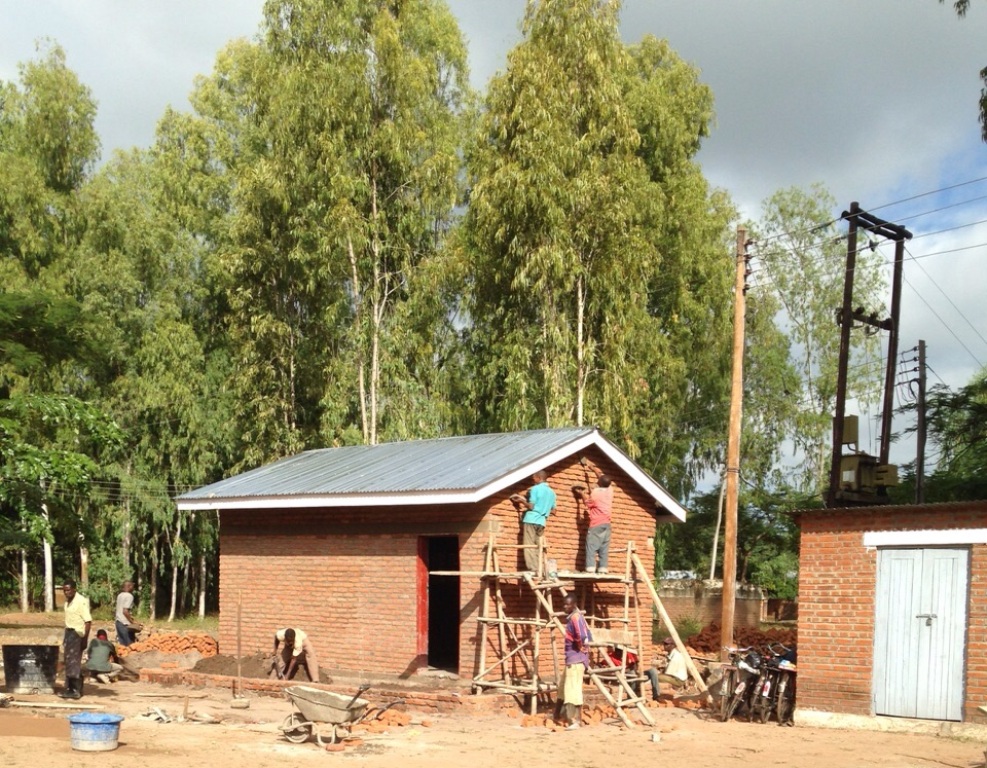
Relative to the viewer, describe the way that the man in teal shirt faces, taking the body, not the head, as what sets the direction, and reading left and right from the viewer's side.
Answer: facing away from the viewer and to the left of the viewer

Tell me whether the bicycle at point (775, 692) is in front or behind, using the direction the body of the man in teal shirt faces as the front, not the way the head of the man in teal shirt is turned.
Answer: behind

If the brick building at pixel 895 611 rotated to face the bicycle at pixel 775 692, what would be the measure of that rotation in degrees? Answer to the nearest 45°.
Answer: approximately 135° to its right

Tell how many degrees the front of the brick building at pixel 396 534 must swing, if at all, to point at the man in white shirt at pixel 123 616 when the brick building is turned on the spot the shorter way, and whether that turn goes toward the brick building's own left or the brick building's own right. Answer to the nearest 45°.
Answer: approximately 90° to the brick building's own right
